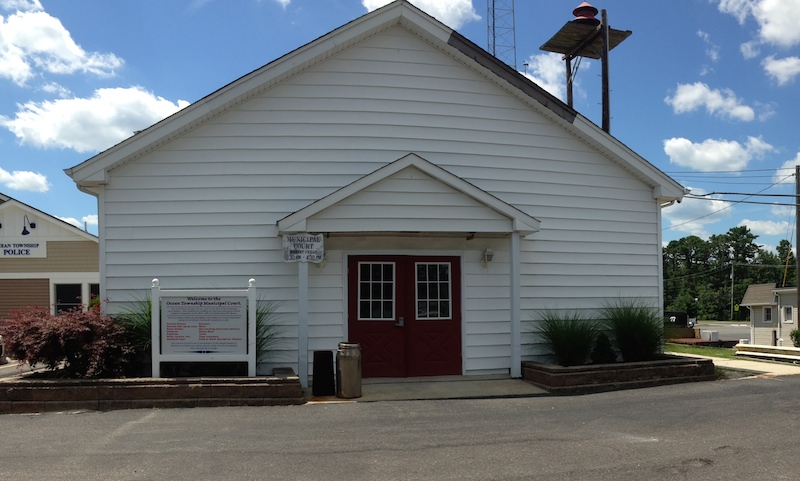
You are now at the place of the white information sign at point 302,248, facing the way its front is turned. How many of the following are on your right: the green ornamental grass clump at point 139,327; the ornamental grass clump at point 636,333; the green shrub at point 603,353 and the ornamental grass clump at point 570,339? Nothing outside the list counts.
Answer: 1

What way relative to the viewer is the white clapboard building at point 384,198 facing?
toward the camera

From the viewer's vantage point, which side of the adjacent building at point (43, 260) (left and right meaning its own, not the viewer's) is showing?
front

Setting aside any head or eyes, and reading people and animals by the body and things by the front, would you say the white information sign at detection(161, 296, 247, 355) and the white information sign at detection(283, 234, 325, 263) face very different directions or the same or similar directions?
same or similar directions

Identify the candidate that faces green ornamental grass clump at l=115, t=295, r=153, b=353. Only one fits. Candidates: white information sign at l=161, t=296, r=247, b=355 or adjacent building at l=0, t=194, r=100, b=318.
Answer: the adjacent building

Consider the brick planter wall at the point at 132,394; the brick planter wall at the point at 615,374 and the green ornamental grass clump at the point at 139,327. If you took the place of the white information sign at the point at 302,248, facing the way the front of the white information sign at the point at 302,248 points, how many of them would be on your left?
1

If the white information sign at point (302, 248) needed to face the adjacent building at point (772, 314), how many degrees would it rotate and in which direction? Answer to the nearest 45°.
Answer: approximately 135° to its left

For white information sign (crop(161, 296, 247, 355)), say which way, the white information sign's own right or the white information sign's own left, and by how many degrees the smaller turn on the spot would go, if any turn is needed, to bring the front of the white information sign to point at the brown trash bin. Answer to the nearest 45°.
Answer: approximately 90° to the white information sign's own left
